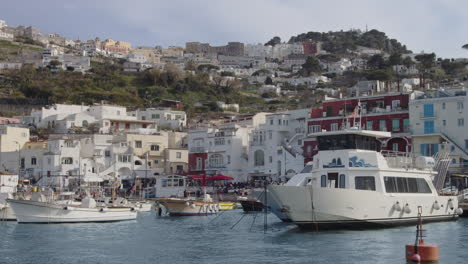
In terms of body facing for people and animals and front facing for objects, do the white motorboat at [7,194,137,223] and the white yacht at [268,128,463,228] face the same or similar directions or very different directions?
same or similar directions

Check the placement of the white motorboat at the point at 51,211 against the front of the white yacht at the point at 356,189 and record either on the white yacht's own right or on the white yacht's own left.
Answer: on the white yacht's own right

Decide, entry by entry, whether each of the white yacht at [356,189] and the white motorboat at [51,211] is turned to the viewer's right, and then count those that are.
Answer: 0

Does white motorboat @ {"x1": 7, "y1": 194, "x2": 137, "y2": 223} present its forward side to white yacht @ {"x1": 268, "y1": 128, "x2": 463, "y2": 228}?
no

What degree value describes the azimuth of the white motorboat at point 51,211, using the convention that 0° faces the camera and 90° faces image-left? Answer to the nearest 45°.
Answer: approximately 90°

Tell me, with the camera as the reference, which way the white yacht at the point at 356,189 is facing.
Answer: facing the viewer and to the left of the viewer
